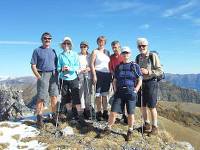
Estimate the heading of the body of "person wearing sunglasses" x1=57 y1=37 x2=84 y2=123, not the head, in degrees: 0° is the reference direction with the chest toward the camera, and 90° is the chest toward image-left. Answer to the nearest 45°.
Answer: approximately 0°

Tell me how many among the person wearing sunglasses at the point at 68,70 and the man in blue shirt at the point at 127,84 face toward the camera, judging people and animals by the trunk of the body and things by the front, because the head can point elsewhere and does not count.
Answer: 2

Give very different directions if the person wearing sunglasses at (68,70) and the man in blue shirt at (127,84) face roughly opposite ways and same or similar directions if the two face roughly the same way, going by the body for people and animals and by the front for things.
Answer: same or similar directions

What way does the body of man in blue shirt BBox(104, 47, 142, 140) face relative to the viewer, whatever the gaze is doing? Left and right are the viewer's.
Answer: facing the viewer

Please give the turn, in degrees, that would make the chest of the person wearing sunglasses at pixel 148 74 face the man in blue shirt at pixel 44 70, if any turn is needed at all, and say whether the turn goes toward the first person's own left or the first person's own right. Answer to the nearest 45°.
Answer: approximately 45° to the first person's own right

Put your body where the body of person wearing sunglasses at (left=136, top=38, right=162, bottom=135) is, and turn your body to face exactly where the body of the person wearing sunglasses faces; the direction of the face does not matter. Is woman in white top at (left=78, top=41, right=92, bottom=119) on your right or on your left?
on your right

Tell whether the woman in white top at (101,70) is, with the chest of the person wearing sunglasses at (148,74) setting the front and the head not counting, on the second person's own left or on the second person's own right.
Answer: on the second person's own right

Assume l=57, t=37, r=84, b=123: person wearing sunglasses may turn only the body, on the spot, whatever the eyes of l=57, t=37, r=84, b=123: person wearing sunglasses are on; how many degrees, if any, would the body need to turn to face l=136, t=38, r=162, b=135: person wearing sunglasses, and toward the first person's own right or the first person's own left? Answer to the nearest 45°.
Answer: approximately 90° to the first person's own left

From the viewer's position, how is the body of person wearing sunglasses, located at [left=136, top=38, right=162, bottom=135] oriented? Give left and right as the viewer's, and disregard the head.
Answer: facing the viewer and to the left of the viewer

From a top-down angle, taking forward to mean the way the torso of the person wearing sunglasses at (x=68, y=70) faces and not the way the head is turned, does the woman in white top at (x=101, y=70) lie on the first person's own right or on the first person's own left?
on the first person's own left
